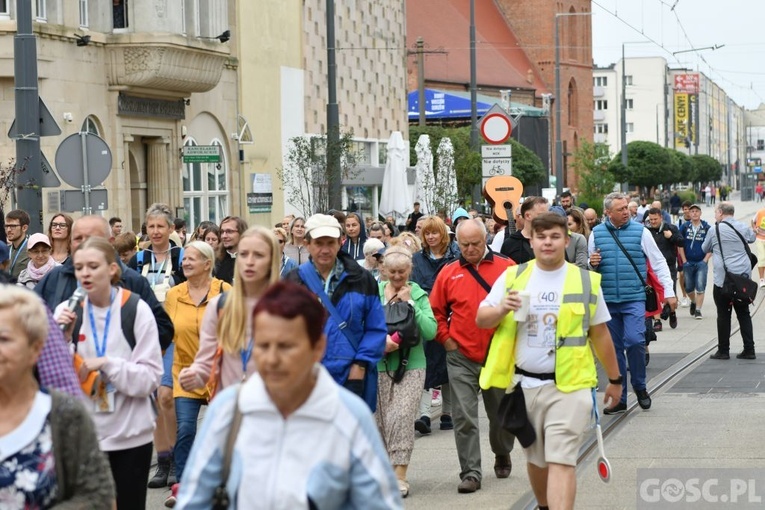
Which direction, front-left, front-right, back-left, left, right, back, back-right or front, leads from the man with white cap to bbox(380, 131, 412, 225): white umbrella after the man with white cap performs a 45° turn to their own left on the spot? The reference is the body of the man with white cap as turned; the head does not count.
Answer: back-left

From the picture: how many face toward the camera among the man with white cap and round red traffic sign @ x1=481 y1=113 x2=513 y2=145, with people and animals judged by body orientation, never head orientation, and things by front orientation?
2

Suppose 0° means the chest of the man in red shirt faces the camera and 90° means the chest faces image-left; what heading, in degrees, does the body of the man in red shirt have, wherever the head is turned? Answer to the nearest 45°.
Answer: approximately 0°

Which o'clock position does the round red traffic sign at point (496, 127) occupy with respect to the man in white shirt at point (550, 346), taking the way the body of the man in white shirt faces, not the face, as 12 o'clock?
The round red traffic sign is roughly at 6 o'clock from the man in white shirt.

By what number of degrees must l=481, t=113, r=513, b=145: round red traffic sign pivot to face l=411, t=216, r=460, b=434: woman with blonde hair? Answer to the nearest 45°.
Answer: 0° — it already faces them

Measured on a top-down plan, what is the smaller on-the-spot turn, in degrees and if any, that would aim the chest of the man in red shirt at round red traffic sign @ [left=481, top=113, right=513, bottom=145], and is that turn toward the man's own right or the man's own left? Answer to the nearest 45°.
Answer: approximately 180°

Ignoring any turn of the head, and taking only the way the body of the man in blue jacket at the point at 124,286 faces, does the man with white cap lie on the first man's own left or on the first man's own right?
on the first man's own left

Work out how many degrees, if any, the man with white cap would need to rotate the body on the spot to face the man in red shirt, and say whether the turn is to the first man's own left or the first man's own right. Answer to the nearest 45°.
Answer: approximately 135° to the first man's own left

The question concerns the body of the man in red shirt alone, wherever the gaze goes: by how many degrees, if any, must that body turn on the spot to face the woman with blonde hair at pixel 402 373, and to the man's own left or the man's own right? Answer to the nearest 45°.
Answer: approximately 90° to the man's own right
